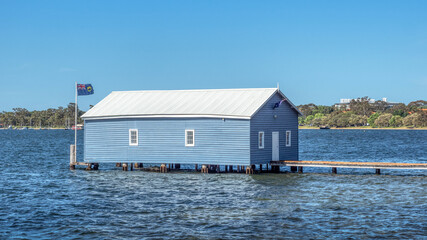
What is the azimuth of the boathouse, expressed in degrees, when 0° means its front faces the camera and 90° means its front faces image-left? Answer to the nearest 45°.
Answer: approximately 315°
